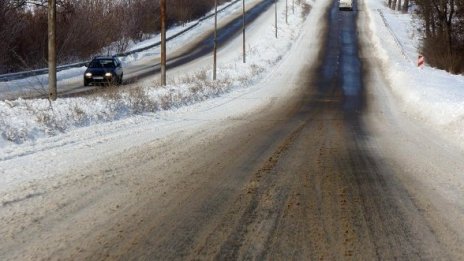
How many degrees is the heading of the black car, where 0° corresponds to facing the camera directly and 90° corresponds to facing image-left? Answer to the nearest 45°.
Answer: approximately 45°

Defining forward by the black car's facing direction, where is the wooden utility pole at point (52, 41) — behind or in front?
in front
